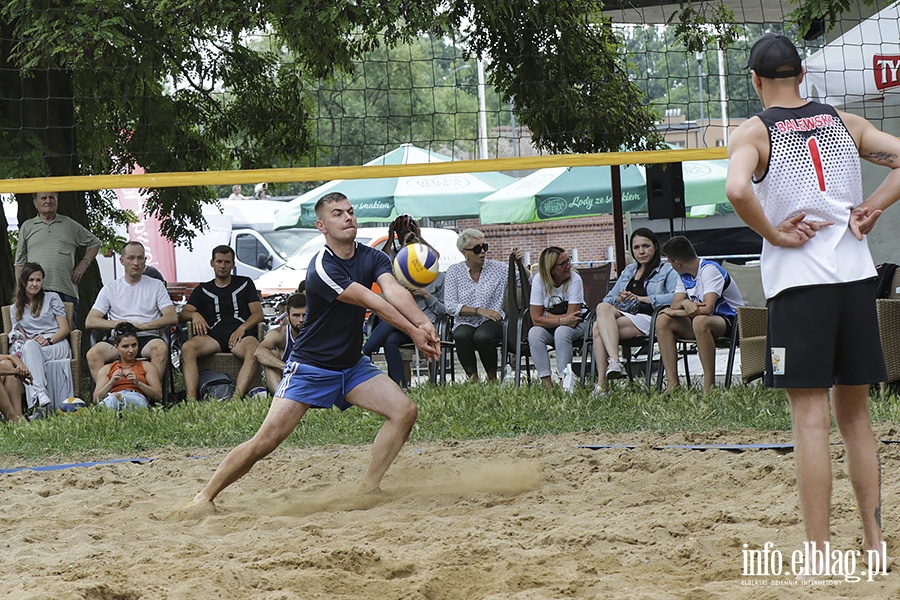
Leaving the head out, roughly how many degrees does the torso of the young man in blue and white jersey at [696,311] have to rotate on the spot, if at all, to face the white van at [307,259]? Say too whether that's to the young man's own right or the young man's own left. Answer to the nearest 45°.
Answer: approximately 90° to the young man's own right

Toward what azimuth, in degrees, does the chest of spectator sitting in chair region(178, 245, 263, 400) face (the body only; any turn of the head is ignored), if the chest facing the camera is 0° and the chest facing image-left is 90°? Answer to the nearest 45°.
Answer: approximately 0°

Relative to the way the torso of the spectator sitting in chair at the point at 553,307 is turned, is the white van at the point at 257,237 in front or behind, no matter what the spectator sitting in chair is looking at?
behind

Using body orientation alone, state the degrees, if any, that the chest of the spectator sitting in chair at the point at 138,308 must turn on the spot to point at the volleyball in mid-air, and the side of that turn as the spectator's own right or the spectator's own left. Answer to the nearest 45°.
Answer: approximately 45° to the spectator's own left

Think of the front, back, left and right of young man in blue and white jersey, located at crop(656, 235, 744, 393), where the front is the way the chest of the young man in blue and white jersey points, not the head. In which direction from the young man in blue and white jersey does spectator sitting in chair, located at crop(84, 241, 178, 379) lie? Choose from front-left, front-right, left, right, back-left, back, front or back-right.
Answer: front-right

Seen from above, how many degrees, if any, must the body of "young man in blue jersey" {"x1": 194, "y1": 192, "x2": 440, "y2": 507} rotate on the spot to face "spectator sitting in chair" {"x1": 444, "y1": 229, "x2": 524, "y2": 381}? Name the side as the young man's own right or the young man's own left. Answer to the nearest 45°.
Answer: approximately 135° to the young man's own left

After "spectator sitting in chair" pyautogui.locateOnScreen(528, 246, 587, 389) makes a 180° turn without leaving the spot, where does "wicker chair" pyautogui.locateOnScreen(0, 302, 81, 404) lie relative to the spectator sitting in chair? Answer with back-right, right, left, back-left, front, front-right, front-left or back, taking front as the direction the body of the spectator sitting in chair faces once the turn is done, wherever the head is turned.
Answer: left

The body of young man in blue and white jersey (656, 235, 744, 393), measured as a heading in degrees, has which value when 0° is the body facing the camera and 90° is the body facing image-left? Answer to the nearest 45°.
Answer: approximately 45°

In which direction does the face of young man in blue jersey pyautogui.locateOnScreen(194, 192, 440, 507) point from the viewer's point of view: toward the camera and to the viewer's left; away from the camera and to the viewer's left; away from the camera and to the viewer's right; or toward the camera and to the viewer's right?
toward the camera and to the viewer's right

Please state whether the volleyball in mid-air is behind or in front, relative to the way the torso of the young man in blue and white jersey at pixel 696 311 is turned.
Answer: in front

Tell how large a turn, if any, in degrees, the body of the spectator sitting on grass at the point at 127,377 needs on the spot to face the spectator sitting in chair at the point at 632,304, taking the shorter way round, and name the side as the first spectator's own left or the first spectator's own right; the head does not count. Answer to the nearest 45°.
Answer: approximately 90° to the first spectator's own left

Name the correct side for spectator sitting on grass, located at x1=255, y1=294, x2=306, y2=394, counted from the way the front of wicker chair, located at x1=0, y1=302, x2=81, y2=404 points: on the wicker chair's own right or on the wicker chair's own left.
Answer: on the wicker chair's own left

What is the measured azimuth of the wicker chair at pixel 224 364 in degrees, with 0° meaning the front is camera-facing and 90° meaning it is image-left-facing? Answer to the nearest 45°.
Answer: approximately 0°
